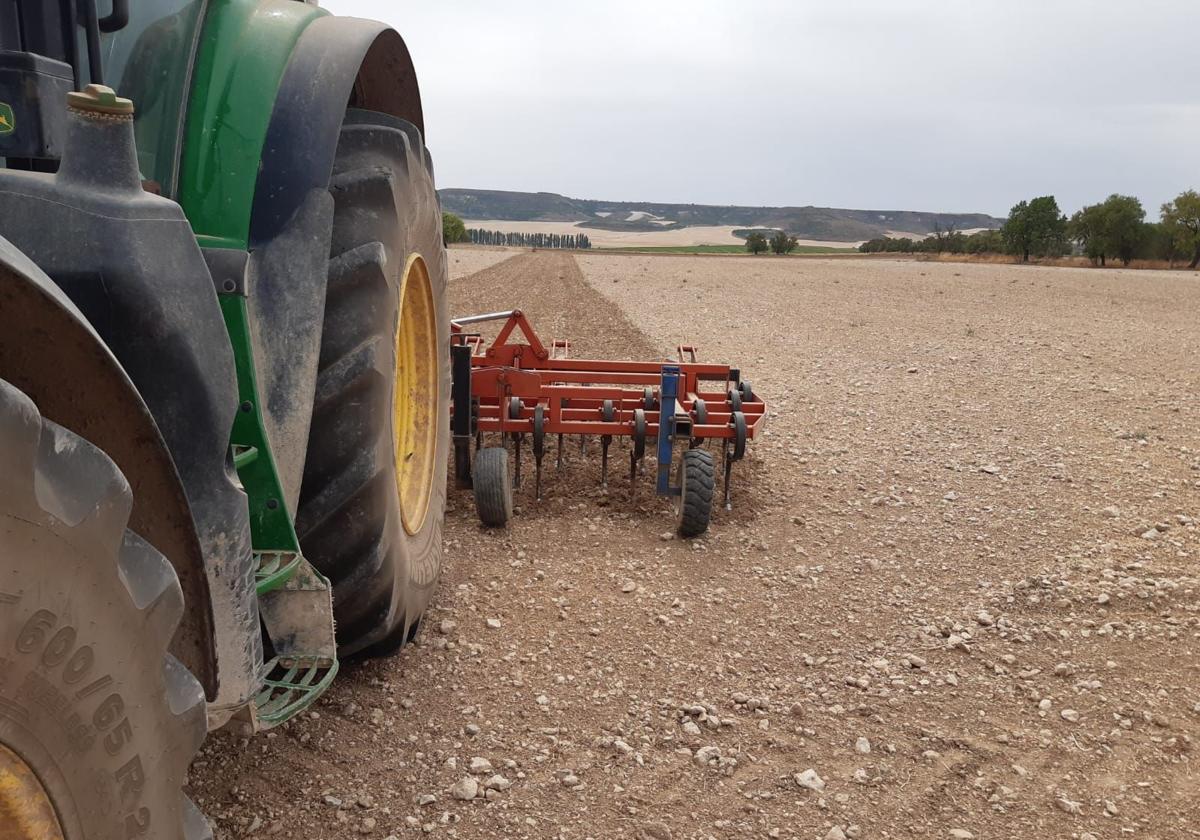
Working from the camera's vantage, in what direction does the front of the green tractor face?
facing the viewer and to the left of the viewer

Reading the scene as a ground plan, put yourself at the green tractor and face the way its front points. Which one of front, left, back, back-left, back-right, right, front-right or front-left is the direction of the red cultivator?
back
